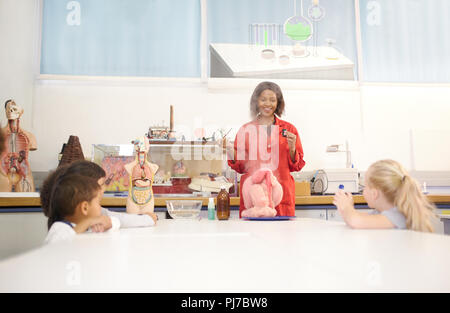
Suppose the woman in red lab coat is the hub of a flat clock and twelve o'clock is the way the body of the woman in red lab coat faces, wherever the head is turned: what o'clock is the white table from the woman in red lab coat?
The white table is roughly at 12 o'clock from the woman in red lab coat.

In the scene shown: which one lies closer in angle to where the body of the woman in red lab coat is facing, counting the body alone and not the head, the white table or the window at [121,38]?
the white table

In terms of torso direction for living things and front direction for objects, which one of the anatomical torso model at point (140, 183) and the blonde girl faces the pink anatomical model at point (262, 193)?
the blonde girl

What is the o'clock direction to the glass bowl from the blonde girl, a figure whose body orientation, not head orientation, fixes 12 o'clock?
The glass bowl is roughly at 11 o'clock from the blonde girl.

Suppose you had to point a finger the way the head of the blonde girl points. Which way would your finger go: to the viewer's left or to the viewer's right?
to the viewer's left

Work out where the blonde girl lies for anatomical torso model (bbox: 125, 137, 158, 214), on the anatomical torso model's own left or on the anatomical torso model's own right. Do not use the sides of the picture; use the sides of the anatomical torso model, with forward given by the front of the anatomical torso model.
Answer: on the anatomical torso model's own left
